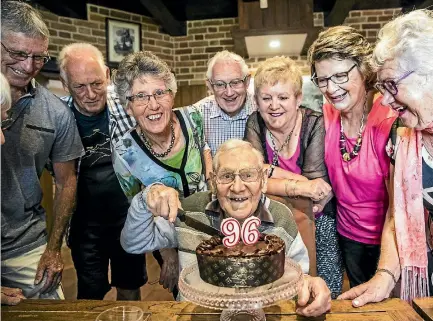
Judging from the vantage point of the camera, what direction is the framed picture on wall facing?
facing the viewer and to the right of the viewer

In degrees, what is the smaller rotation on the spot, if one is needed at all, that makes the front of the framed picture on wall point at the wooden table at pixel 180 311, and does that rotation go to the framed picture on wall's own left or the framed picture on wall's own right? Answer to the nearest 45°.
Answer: approximately 45° to the framed picture on wall's own right

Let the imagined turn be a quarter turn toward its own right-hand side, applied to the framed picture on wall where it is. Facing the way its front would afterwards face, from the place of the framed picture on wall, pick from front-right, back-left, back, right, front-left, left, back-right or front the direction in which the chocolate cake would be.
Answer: front-left

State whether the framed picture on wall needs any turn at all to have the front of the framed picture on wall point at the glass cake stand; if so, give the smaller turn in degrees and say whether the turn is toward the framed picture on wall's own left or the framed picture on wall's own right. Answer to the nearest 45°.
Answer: approximately 45° to the framed picture on wall's own right
